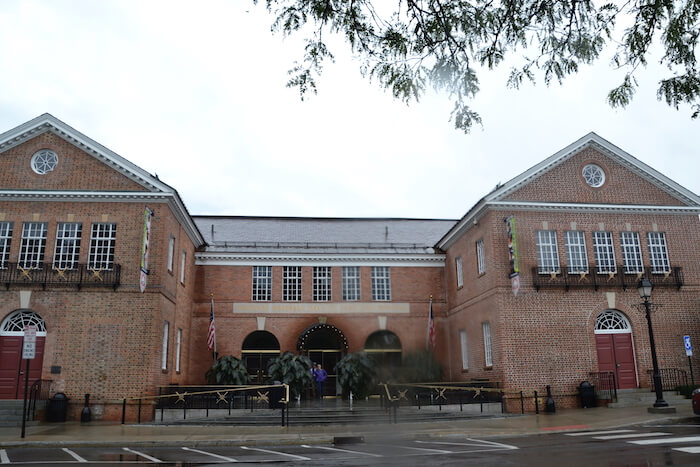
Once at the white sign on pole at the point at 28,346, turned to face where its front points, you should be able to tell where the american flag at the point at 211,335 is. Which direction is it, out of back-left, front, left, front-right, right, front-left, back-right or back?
back-left

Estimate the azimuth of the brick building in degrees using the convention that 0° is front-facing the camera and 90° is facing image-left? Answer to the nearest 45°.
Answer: approximately 0°

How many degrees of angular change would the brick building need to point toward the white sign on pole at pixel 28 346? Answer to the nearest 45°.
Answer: approximately 45° to its right

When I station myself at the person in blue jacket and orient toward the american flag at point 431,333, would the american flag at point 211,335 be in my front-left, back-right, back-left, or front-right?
back-left

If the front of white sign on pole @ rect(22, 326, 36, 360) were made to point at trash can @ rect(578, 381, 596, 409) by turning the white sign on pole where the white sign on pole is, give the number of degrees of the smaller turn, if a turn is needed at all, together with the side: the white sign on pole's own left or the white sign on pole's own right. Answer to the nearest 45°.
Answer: approximately 90° to the white sign on pole's own left

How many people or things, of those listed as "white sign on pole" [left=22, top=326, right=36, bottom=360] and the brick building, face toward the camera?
2

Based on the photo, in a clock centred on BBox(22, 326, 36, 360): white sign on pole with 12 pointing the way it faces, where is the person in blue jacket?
The person in blue jacket is roughly at 8 o'clock from the white sign on pole.

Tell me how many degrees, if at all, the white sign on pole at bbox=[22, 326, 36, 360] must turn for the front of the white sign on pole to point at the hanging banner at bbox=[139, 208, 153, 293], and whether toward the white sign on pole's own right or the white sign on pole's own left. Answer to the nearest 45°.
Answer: approximately 135° to the white sign on pole's own left
